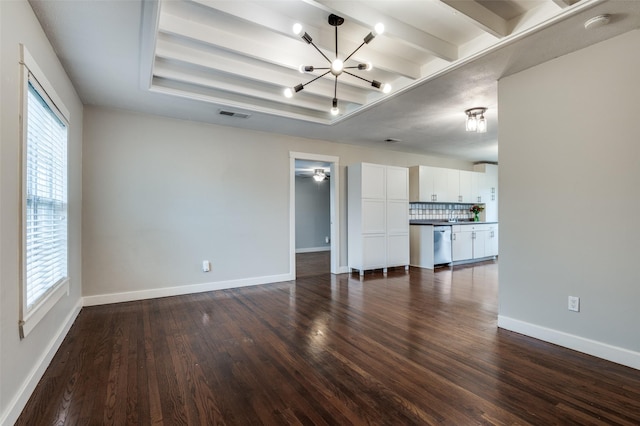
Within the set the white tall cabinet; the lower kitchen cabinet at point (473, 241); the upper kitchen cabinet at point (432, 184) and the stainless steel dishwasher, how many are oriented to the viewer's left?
0

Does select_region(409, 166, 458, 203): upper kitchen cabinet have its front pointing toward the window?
no

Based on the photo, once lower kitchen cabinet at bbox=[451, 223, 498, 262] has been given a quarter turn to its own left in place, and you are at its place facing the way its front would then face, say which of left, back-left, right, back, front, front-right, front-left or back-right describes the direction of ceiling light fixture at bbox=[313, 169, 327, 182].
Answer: back-left

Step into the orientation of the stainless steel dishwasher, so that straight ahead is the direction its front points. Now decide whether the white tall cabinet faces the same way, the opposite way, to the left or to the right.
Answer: the same way

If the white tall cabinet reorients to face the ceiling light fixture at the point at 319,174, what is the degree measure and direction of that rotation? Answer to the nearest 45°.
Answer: approximately 180°

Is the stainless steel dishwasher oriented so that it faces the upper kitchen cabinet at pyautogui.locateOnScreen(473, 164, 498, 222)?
no

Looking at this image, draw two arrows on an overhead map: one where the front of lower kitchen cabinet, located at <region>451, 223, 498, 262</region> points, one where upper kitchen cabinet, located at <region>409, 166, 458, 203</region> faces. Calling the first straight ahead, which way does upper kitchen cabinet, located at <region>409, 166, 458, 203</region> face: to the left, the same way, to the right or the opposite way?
the same way

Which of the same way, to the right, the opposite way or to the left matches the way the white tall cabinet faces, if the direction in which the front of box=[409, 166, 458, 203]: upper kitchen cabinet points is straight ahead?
the same way

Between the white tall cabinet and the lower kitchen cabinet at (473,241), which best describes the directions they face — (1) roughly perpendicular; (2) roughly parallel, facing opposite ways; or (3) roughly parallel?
roughly parallel

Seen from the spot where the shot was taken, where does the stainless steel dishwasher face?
facing the viewer and to the right of the viewer

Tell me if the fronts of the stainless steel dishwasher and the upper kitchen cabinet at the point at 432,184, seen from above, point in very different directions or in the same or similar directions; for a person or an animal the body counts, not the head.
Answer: same or similar directions

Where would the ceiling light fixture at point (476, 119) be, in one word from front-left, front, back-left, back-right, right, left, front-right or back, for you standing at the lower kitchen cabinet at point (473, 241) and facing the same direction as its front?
front-right

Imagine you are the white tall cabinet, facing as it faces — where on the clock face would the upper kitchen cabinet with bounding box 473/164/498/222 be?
The upper kitchen cabinet is roughly at 9 o'clock from the white tall cabinet.

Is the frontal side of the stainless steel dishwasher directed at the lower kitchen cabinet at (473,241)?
no

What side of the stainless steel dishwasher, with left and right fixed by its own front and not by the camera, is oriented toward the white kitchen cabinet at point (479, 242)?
left

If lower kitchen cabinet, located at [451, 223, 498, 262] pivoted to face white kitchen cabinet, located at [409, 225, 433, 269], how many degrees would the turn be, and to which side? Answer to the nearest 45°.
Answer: approximately 90° to its right
